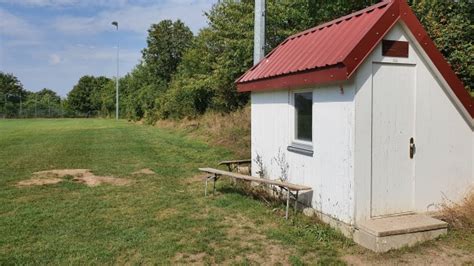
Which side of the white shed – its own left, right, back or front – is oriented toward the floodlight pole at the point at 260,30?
back

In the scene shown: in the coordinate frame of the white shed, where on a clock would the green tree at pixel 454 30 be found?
The green tree is roughly at 8 o'clock from the white shed.

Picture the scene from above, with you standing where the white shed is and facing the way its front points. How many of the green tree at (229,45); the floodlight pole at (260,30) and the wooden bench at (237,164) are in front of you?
0

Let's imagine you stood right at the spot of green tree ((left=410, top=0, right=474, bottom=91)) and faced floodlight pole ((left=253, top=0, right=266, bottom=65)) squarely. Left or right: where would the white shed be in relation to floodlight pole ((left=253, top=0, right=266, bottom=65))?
left

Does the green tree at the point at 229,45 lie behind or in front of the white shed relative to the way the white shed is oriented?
behind

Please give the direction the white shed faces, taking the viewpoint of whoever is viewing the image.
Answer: facing the viewer and to the right of the viewer

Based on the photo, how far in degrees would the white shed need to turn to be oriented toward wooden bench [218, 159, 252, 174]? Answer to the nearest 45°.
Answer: approximately 180°
